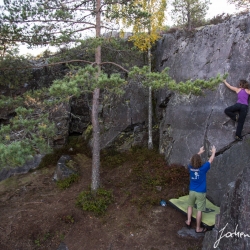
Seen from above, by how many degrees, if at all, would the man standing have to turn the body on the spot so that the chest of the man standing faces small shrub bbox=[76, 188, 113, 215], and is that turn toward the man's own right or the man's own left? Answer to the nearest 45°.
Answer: approximately 135° to the man's own left

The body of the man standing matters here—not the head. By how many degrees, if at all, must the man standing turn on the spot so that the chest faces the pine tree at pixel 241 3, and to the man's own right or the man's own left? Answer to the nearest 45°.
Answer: approximately 45° to the man's own left

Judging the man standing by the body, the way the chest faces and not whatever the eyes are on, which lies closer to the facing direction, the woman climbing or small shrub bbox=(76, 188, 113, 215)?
the woman climbing

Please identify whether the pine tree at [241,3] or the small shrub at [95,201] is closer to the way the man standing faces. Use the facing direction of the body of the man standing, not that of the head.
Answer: the pine tree

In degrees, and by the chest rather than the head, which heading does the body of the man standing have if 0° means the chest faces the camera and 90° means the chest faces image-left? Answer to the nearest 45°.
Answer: approximately 225°

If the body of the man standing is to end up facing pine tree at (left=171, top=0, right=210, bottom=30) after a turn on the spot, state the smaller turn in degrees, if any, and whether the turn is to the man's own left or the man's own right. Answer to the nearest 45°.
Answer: approximately 45° to the man's own left
